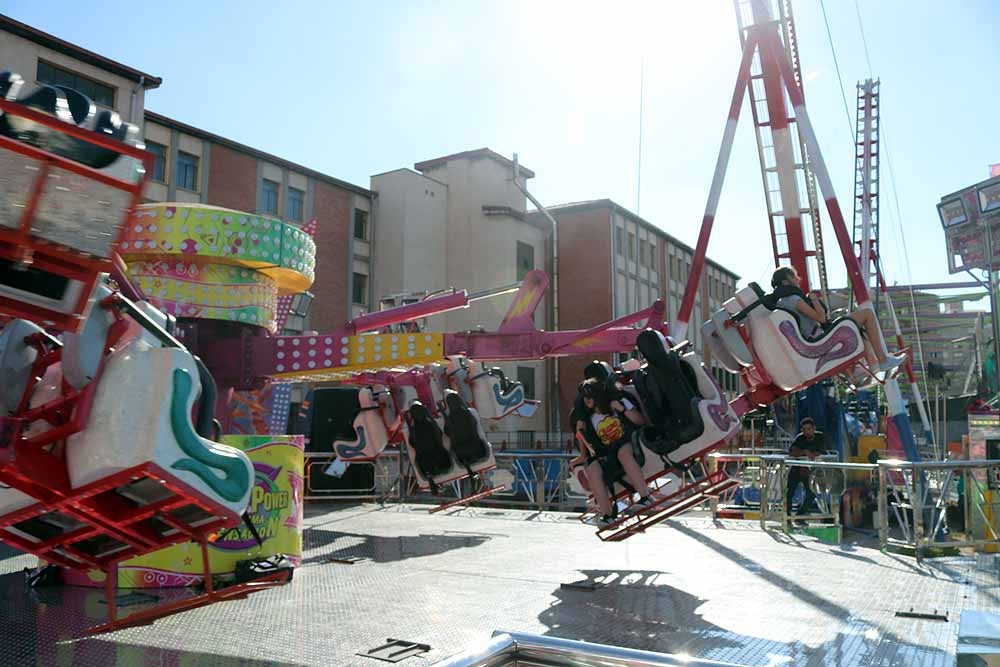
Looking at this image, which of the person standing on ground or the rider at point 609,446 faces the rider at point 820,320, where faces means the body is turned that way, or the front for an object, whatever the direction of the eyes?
the person standing on ground

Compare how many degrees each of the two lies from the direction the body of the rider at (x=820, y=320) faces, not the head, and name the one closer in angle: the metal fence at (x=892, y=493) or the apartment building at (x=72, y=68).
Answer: the metal fence

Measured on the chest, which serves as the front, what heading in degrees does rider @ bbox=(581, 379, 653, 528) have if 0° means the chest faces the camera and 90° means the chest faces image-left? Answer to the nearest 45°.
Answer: approximately 45°

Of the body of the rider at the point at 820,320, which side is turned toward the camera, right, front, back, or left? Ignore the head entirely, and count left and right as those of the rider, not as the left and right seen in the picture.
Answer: right

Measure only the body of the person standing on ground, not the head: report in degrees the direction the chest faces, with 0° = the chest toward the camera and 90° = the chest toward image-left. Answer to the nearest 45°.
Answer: approximately 0°
